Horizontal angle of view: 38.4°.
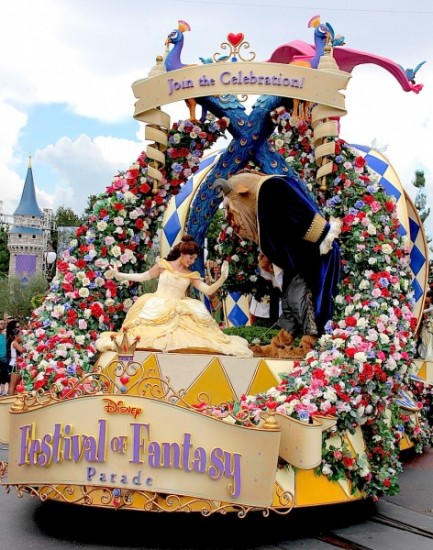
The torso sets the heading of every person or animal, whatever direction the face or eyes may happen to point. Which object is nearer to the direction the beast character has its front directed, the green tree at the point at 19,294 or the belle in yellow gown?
the belle in yellow gown

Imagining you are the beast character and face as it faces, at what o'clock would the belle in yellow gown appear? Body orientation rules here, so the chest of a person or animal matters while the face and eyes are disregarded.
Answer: The belle in yellow gown is roughly at 11 o'clock from the beast character.

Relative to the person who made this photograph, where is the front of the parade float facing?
facing the viewer and to the left of the viewer

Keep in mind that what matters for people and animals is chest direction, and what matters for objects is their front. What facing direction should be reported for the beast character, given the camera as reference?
facing to the left of the viewer

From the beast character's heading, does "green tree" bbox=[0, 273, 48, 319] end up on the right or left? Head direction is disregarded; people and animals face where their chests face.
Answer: on its right

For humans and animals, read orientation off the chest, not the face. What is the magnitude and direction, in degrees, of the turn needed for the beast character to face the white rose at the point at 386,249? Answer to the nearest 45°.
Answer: approximately 135° to its left

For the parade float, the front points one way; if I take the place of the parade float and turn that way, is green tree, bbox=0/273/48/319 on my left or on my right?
on my right

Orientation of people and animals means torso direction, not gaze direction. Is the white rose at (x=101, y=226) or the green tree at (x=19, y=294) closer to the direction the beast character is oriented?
the white rose
